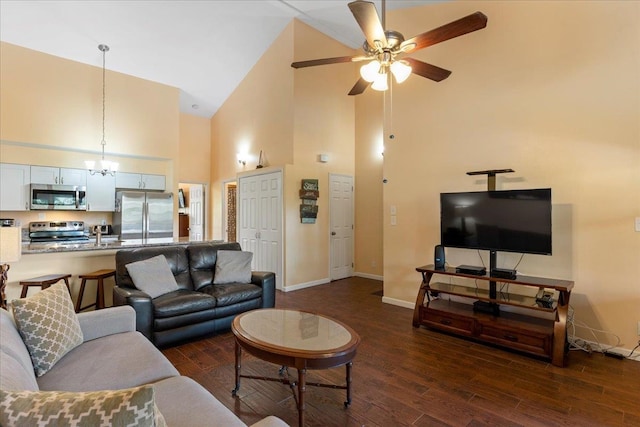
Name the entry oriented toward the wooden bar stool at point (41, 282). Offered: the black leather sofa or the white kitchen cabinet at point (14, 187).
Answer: the white kitchen cabinet

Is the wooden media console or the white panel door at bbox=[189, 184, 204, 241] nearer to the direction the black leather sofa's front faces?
the wooden media console

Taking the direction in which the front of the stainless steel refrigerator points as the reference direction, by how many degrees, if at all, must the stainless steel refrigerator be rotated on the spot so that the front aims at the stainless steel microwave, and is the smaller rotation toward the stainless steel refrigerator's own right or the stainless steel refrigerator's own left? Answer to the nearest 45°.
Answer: approximately 90° to the stainless steel refrigerator's own right

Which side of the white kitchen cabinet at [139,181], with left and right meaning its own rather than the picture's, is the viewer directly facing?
front

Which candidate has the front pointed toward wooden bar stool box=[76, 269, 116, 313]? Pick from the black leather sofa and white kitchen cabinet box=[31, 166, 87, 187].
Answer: the white kitchen cabinet

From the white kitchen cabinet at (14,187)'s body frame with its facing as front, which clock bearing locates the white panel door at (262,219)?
The white panel door is roughly at 10 o'clock from the white kitchen cabinet.

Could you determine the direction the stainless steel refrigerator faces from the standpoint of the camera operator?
facing the viewer

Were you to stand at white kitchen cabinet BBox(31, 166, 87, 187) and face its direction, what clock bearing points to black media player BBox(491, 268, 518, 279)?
The black media player is roughly at 11 o'clock from the white kitchen cabinet.

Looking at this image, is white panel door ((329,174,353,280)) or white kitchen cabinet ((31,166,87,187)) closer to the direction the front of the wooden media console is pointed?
the white kitchen cabinet

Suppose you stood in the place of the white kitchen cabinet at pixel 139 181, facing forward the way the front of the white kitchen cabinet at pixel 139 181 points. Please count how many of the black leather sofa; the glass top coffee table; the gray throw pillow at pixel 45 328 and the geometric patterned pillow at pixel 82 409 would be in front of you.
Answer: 4

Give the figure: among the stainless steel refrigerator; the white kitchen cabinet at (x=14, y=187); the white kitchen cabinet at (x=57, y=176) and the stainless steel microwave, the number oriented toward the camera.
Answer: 4

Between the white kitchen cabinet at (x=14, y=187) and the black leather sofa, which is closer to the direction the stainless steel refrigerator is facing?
the black leather sofa

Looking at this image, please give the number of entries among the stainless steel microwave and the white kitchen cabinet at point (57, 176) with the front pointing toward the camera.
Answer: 2

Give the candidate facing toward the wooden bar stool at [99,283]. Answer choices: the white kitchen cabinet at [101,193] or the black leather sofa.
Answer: the white kitchen cabinet

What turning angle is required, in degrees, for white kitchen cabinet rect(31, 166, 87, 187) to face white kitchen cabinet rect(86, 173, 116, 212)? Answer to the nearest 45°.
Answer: approximately 90° to its left

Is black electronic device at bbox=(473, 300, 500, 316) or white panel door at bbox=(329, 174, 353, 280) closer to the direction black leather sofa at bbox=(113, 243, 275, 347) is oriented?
the black electronic device

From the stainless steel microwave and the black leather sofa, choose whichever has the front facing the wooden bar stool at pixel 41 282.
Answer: the stainless steel microwave

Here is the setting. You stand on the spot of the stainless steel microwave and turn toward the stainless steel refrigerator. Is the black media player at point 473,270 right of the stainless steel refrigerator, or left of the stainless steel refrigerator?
right

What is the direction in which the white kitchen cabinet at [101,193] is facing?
toward the camera

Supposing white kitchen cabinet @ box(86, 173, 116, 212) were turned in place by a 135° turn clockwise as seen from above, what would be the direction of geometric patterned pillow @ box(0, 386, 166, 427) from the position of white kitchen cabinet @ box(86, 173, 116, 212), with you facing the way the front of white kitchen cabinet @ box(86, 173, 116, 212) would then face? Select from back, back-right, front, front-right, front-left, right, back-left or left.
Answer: back-left
